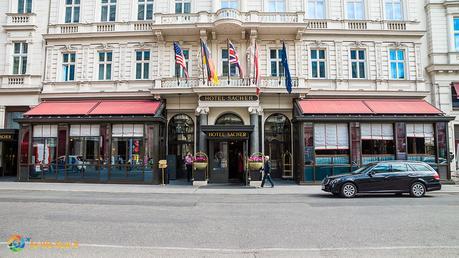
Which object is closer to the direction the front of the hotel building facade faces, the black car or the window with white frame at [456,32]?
the black car

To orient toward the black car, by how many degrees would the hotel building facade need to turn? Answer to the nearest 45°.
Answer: approximately 45° to its left

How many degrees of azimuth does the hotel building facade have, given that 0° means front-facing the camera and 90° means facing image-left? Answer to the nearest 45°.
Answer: approximately 0°
